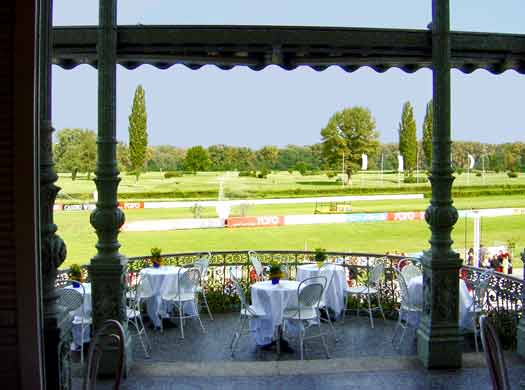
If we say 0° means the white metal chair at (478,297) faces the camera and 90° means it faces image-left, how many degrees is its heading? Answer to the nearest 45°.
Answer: approximately 90°

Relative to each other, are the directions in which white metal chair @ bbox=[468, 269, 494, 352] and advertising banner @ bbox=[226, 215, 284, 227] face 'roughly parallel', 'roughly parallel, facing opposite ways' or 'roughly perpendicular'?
roughly perpendicular

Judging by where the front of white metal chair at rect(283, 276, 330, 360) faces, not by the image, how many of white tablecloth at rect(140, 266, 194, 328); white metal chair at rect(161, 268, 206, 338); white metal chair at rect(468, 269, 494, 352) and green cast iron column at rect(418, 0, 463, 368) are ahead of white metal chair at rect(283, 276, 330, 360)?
2

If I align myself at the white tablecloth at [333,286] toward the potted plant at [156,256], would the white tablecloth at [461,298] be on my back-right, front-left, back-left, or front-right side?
back-left
